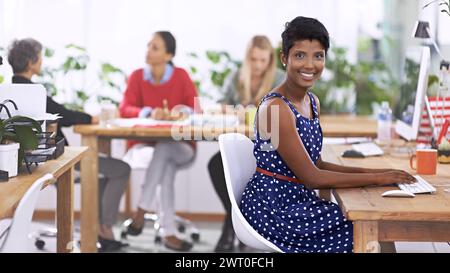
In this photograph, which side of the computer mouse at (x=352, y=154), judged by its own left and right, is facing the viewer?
right

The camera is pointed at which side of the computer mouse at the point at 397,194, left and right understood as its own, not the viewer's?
right

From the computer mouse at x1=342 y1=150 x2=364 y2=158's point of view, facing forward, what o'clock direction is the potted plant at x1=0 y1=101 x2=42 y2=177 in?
The potted plant is roughly at 5 o'clock from the computer mouse.

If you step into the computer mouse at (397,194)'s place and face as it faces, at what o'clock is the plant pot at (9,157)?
The plant pot is roughly at 6 o'clock from the computer mouse.

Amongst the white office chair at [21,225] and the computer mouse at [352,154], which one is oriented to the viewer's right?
the computer mouse

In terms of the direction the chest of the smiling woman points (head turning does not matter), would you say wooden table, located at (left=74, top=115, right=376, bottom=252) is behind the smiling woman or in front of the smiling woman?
behind

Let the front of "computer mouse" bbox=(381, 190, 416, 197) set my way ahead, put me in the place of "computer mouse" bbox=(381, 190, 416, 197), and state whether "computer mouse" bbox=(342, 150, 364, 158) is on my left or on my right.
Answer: on my left

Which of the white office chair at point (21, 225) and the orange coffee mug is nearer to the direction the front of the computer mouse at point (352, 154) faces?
the orange coffee mug

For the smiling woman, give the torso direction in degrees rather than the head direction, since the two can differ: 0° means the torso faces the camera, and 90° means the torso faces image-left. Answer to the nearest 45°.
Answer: approximately 315°

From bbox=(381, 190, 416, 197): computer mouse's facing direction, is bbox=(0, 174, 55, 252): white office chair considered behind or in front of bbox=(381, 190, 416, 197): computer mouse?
behind

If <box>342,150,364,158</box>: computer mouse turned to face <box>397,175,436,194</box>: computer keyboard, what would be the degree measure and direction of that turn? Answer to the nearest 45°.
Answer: approximately 90° to its right
